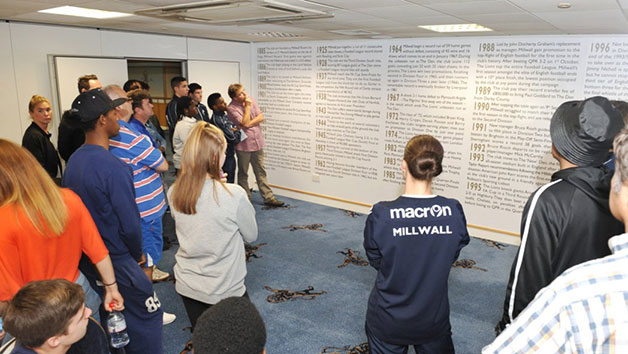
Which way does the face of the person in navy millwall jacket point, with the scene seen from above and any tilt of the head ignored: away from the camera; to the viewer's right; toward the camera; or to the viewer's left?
away from the camera

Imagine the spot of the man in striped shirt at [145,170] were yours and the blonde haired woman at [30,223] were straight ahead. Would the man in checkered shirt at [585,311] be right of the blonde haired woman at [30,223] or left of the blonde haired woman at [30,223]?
left

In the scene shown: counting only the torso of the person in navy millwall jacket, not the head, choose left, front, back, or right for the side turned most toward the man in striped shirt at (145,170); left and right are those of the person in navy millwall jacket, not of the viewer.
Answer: left

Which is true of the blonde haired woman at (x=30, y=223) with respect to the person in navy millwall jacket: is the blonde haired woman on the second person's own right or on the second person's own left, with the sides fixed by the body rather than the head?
on the second person's own left

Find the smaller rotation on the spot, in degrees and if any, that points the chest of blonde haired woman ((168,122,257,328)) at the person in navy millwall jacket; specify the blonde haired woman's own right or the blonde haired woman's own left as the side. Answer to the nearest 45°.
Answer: approximately 90° to the blonde haired woman's own right

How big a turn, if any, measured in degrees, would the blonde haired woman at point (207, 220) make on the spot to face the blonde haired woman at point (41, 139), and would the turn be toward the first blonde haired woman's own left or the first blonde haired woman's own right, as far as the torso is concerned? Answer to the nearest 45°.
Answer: approximately 90° to the first blonde haired woman's own left

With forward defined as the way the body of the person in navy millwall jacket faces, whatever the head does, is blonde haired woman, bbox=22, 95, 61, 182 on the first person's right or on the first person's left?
on the first person's left

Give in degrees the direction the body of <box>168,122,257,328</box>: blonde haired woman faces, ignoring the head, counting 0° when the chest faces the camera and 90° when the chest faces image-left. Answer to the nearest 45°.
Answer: approximately 225°

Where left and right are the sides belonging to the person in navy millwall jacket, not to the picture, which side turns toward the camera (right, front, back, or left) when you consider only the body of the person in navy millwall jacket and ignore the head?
back

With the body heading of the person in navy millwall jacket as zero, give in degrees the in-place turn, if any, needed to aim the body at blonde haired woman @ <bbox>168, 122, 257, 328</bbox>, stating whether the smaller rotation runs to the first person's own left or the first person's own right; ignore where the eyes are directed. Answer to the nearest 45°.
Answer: approximately 90° to the first person's own left
